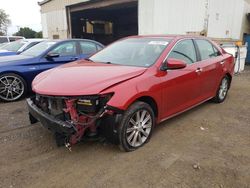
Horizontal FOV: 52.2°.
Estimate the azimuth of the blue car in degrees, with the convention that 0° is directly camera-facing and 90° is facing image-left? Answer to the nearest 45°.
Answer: approximately 45°

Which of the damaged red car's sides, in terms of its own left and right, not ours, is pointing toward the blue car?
right

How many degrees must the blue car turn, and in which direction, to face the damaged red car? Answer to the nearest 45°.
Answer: approximately 90° to its left

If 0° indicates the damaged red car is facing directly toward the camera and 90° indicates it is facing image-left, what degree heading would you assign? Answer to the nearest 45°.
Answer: approximately 45°
